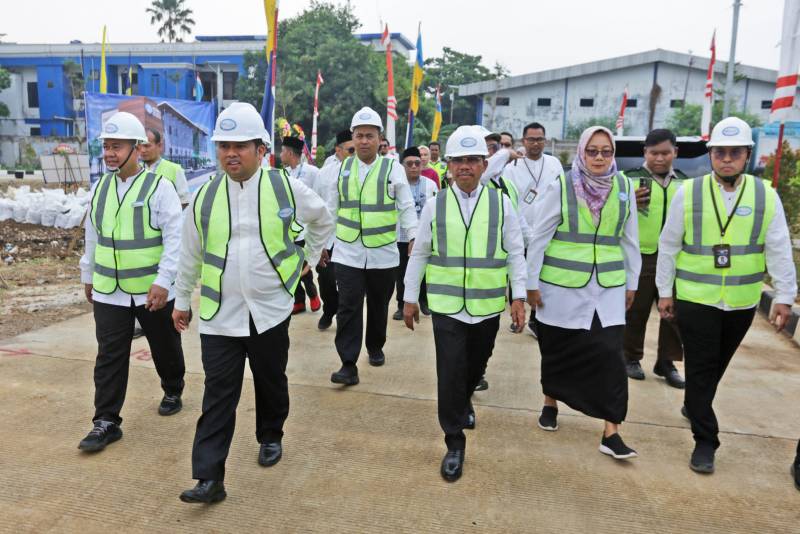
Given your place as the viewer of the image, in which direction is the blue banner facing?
facing the viewer

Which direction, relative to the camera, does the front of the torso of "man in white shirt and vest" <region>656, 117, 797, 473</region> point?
toward the camera

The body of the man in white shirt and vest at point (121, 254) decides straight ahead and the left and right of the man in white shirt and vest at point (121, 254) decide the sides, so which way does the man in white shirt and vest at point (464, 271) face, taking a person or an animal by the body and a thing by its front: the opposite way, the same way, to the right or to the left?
the same way

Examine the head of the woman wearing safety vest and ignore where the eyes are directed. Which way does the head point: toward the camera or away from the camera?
toward the camera

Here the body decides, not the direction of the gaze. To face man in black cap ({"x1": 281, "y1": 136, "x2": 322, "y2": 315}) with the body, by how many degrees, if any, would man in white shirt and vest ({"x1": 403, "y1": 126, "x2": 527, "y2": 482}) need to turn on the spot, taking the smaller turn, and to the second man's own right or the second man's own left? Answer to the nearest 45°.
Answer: approximately 135° to the second man's own right

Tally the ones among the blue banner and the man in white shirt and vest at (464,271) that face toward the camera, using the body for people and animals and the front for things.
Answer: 2

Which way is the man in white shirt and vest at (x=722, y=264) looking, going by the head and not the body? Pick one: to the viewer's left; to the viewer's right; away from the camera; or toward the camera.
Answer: toward the camera

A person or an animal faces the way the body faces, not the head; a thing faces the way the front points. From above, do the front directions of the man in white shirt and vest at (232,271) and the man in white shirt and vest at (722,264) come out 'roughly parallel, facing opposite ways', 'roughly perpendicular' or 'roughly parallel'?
roughly parallel

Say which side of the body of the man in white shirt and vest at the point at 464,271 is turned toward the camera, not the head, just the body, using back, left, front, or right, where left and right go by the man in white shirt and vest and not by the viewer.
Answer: front

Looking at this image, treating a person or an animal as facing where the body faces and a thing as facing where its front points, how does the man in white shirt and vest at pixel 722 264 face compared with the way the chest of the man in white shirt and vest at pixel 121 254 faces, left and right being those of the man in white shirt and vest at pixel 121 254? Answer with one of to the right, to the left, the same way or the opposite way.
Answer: the same way

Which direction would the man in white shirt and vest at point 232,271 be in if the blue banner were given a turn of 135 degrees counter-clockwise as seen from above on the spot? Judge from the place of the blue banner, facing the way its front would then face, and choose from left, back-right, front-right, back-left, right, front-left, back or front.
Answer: back-right

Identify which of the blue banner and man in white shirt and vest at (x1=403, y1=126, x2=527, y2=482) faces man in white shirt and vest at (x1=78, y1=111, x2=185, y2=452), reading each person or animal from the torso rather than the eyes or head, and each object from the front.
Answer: the blue banner

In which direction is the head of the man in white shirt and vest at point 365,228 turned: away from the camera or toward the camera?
toward the camera

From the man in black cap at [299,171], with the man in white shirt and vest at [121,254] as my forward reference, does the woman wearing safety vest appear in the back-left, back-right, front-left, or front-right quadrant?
front-left

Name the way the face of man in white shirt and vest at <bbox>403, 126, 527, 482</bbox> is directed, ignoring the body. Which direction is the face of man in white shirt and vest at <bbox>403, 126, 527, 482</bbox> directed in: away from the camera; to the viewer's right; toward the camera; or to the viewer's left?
toward the camera

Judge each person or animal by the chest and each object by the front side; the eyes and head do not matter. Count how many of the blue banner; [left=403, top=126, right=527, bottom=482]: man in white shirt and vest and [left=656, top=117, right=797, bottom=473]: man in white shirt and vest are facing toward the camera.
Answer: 3

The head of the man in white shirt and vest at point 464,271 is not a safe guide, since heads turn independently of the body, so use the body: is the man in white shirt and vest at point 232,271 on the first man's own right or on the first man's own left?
on the first man's own right

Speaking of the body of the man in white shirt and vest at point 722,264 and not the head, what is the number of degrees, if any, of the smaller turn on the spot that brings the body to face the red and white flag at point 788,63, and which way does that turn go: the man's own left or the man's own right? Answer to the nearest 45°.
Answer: approximately 180°
